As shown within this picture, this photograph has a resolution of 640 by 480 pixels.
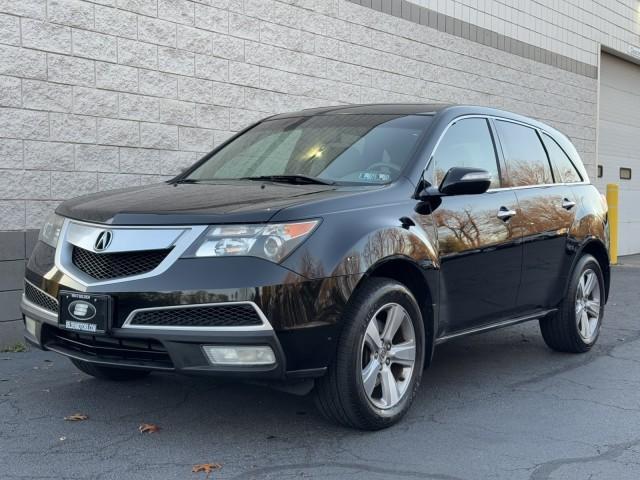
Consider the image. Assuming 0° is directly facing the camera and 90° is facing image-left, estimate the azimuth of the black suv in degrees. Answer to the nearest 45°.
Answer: approximately 45°

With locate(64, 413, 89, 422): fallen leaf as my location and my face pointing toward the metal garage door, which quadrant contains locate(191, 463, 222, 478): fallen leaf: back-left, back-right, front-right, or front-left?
back-right

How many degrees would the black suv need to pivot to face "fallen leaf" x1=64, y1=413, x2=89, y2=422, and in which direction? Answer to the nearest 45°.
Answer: approximately 45° to its right
